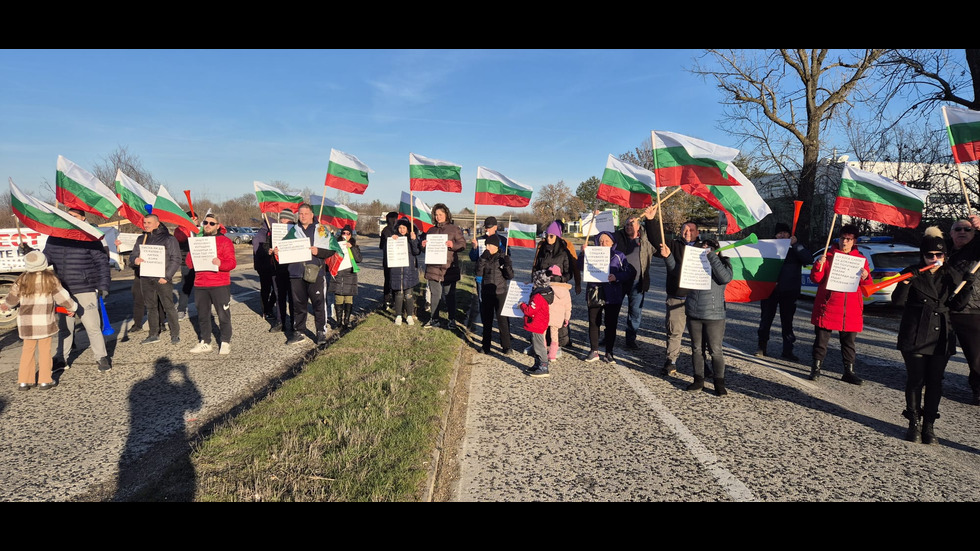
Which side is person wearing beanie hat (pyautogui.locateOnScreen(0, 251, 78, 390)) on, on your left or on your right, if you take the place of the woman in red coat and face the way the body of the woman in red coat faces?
on your right

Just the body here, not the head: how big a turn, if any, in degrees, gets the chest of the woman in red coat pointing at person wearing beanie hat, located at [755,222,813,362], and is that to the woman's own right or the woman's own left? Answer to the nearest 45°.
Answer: approximately 135° to the woman's own right

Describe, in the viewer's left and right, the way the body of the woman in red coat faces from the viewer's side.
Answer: facing the viewer

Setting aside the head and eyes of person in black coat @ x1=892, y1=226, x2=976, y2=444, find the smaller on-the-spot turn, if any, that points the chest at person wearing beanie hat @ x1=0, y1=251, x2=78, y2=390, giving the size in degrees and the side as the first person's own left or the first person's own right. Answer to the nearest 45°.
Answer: approximately 45° to the first person's own right

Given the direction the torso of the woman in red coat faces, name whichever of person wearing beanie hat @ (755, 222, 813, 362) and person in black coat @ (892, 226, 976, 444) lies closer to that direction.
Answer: the person in black coat

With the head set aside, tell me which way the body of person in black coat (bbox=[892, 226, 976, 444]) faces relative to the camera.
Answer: toward the camera
